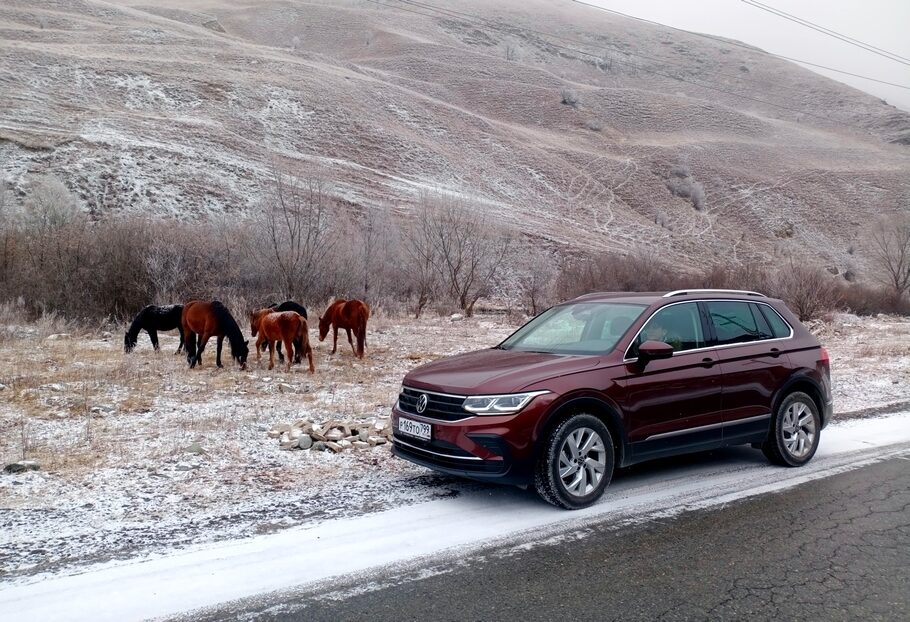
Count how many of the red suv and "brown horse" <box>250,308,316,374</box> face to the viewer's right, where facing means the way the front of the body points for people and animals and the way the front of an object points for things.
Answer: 0

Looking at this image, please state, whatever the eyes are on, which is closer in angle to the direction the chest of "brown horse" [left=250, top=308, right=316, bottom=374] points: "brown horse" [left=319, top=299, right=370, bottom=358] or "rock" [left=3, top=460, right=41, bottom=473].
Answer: the brown horse

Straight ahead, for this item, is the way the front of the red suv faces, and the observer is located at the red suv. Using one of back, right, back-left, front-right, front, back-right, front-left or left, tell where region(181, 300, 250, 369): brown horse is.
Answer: right

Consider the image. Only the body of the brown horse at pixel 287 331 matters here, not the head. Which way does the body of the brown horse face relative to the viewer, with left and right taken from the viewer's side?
facing away from the viewer and to the left of the viewer

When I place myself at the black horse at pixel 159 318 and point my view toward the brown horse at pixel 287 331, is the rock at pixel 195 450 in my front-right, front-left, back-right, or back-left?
front-right

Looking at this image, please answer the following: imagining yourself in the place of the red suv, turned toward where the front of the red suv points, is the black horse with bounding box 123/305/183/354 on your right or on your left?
on your right

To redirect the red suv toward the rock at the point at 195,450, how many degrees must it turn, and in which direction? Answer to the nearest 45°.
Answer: approximately 45° to its right

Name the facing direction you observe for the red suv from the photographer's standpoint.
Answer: facing the viewer and to the left of the viewer

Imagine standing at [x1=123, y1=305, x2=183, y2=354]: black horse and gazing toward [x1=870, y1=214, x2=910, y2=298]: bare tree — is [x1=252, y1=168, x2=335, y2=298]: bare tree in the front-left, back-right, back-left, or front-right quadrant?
front-left

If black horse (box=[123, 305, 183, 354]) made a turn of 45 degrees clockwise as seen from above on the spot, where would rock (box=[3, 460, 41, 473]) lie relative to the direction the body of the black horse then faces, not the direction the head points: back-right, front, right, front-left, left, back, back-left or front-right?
back-left

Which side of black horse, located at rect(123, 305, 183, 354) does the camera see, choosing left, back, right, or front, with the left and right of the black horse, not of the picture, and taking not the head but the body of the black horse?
left

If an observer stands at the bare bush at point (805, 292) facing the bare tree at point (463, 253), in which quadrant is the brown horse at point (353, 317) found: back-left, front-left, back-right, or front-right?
front-left
